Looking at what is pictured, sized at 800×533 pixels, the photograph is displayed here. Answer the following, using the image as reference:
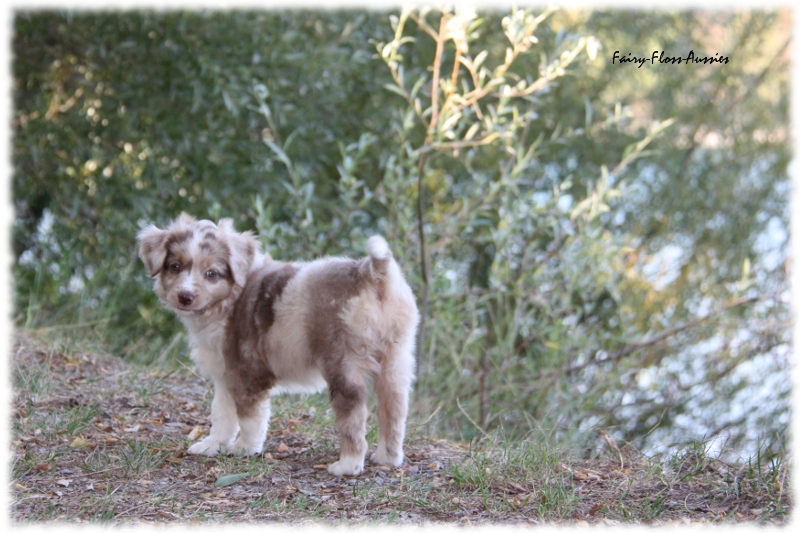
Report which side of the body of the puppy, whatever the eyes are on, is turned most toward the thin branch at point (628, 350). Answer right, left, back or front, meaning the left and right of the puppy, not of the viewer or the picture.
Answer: right

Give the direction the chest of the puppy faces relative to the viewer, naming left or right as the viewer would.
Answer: facing away from the viewer and to the left of the viewer

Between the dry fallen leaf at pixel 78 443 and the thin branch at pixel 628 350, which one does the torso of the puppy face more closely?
the dry fallen leaf

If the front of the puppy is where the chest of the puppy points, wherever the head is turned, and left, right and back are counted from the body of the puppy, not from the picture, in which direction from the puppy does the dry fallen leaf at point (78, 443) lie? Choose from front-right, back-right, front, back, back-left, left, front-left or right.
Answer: front-left
